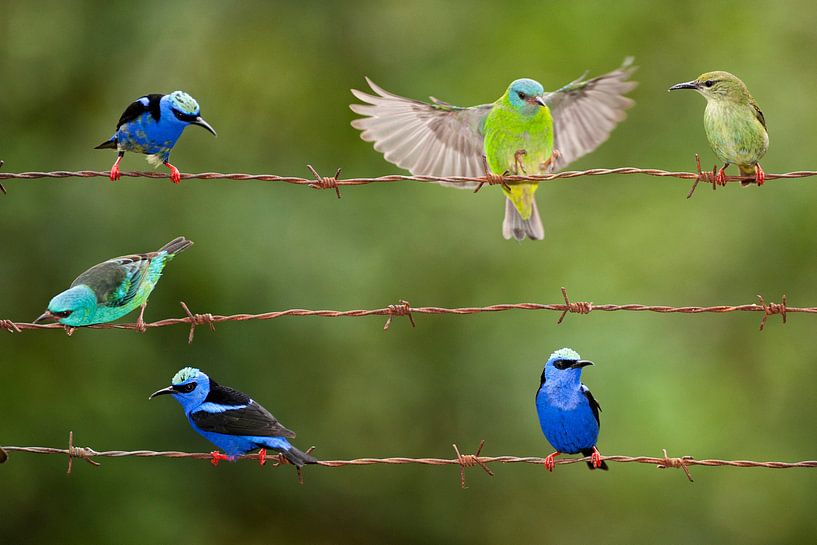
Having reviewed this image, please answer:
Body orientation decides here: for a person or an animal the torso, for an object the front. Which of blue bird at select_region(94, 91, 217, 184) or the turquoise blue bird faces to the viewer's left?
the turquoise blue bird

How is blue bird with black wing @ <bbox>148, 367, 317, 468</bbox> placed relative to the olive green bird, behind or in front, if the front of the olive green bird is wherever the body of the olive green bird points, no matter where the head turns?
in front

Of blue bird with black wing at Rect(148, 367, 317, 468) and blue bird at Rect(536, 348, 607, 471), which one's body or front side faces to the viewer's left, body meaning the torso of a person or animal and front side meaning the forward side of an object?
the blue bird with black wing

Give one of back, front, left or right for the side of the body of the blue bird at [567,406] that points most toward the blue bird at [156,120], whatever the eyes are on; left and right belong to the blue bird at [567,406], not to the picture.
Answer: right

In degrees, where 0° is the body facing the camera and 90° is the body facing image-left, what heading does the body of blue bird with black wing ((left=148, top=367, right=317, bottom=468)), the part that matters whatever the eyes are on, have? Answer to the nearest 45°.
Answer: approximately 90°

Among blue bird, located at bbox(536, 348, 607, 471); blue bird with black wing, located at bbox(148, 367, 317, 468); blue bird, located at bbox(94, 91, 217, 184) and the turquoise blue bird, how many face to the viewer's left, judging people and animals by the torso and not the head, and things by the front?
2

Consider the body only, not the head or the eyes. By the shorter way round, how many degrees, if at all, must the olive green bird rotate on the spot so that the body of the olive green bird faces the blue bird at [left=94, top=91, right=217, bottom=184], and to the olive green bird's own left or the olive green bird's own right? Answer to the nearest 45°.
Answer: approximately 45° to the olive green bird's own right

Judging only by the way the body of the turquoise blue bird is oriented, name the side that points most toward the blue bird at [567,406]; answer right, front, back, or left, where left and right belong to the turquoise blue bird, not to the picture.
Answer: back

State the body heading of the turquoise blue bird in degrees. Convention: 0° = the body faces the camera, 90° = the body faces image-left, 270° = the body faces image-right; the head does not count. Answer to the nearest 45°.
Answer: approximately 90°

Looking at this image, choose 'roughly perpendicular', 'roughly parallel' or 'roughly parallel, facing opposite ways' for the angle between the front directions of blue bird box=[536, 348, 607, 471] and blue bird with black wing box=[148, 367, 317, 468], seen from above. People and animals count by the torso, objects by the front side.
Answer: roughly perpendicular
